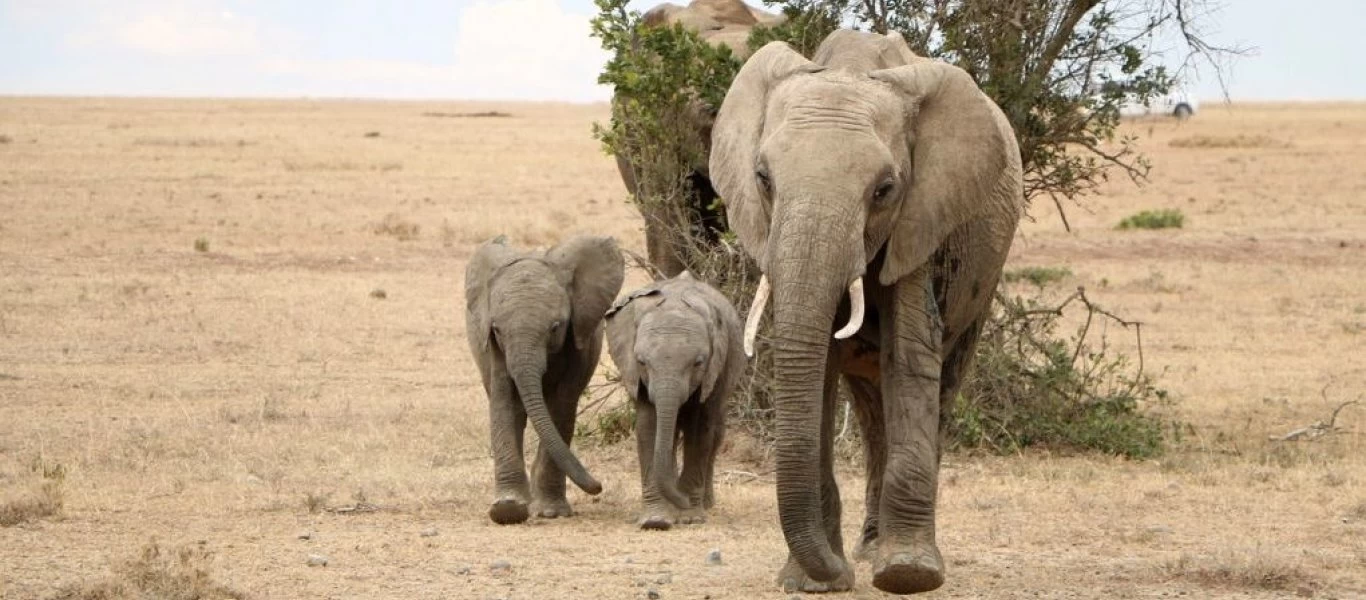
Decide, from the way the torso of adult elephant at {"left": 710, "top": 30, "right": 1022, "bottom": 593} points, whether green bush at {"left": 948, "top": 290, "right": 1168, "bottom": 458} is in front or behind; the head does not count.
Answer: behind

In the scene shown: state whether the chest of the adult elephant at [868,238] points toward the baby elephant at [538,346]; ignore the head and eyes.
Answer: no

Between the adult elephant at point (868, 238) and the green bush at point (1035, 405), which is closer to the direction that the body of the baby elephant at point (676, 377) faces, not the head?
the adult elephant

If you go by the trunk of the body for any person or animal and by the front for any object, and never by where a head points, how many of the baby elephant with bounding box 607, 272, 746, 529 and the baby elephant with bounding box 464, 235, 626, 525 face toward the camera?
2

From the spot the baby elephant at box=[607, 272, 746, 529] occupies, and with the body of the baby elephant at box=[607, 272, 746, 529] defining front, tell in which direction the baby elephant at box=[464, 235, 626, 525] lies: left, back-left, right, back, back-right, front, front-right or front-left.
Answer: right

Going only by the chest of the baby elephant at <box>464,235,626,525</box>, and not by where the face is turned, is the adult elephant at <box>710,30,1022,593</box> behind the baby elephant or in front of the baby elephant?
in front

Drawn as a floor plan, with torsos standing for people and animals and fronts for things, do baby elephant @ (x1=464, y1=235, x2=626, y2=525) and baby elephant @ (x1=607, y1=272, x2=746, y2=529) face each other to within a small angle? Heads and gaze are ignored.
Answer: no

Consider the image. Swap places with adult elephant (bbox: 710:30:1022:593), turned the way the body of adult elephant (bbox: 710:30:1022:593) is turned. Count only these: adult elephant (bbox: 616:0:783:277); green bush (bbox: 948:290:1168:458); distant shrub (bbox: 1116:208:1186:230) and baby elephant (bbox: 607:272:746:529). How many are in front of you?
0

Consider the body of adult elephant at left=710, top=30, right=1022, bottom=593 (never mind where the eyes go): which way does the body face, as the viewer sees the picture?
toward the camera

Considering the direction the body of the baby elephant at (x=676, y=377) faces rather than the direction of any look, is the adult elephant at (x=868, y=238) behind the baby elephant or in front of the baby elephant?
in front

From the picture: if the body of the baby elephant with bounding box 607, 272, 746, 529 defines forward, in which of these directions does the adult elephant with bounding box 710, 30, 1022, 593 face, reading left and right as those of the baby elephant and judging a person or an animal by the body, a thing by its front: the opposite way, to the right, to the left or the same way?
the same way

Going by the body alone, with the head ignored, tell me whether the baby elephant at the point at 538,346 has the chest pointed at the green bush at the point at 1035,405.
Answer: no

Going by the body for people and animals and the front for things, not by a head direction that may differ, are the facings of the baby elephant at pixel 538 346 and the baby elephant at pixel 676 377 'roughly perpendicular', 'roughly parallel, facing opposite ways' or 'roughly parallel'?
roughly parallel

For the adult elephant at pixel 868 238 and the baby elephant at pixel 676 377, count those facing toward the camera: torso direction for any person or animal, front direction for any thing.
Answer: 2

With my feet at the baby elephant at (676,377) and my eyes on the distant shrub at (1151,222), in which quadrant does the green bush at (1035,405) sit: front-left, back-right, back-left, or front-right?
front-right

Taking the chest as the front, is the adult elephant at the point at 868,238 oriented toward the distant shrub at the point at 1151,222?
no

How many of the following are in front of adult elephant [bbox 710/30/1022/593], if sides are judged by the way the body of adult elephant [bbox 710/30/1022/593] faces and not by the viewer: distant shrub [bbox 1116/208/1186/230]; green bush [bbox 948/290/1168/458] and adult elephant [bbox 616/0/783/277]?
0
